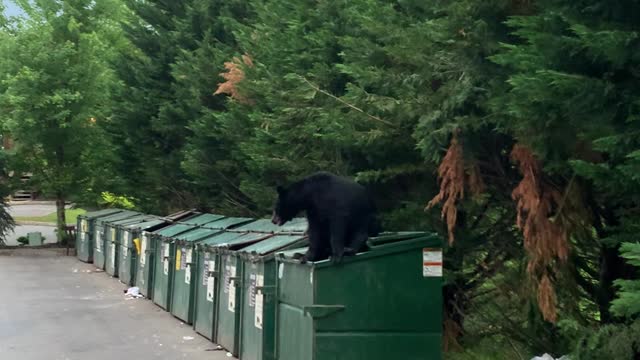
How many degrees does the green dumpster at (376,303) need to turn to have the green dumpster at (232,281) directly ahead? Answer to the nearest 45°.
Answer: approximately 45° to its right

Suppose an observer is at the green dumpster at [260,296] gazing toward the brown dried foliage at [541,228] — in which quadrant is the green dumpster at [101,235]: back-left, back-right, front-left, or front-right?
back-left

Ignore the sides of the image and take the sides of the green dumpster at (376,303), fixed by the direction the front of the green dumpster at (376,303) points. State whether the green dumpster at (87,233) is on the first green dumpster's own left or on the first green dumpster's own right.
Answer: on the first green dumpster's own right

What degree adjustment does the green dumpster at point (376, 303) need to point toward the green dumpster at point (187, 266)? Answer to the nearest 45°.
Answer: approximately 45° to its right

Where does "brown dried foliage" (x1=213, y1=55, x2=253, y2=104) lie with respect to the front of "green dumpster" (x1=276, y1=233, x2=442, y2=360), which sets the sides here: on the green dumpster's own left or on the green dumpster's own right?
on the green dumpster's own right

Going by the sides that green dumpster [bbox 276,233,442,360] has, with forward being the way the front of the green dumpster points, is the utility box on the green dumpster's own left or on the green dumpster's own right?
on the green dumpster's own right
